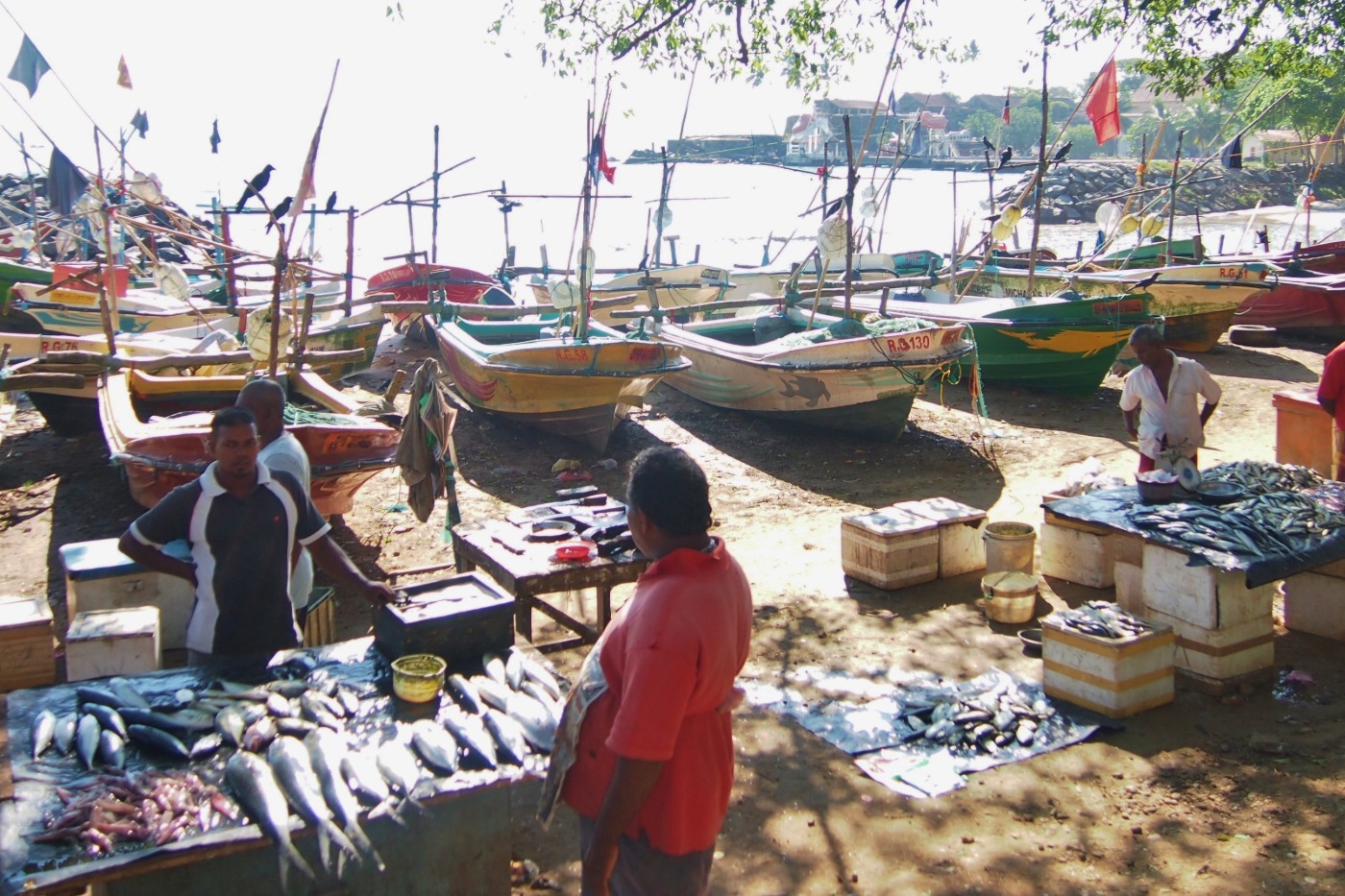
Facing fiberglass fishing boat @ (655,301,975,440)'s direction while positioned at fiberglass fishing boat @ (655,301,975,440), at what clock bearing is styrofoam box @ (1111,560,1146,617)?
The styrofoam box is roughly at 1 o'clock from the fiberglass fishing boat.

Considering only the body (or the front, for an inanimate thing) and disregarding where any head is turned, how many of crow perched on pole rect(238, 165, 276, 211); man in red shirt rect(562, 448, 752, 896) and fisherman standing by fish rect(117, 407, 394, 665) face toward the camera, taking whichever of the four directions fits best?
1

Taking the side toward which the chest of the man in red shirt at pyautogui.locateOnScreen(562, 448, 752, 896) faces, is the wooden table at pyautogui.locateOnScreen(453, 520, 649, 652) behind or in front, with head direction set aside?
in front

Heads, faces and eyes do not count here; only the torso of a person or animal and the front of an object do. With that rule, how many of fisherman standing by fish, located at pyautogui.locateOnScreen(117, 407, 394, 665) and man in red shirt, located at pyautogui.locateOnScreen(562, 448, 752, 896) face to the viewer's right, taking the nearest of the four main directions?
0

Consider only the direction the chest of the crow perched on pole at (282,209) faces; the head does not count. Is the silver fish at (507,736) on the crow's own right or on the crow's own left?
on the crow's own right

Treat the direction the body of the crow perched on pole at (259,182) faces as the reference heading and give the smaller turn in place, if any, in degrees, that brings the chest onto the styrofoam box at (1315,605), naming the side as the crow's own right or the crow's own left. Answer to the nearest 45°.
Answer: approximately 45° to the crow's own right

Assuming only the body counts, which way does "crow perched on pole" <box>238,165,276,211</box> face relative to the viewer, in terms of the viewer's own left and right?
facing to the right of the viewer

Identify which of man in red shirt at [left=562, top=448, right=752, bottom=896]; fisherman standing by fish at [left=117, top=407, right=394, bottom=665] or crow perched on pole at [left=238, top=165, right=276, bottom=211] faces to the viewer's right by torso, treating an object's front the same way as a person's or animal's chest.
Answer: the crow perched on pole

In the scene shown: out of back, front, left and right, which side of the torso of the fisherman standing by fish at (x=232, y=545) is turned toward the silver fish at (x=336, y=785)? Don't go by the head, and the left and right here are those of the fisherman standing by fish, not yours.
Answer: front

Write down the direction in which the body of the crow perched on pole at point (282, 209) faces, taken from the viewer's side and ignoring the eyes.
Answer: to the viewer's right

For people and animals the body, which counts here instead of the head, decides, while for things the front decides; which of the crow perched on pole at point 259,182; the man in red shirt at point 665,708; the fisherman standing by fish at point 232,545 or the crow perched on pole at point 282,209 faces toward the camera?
the fisherman standing by fish

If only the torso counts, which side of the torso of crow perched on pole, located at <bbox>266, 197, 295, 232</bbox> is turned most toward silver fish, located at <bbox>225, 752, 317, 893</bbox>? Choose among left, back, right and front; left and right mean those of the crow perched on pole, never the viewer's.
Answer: right

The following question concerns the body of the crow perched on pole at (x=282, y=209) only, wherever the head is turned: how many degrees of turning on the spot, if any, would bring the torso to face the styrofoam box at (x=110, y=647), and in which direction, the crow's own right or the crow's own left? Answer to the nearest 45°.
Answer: approximately 90° to the crow's own right

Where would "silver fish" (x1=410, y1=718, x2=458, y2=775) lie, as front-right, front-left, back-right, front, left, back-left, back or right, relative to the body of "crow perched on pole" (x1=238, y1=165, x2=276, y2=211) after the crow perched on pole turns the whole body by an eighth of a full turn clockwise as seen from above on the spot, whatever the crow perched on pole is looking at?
front-right

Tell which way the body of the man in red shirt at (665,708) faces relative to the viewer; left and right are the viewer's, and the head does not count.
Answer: facing away from the viewer and to the left of the viewer
